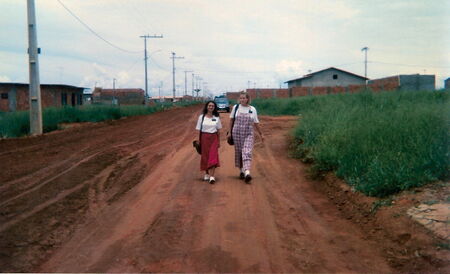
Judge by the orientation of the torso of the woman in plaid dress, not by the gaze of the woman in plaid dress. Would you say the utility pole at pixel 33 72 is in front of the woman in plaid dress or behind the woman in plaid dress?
behind

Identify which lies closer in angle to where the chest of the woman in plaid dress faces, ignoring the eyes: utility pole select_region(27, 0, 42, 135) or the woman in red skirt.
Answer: the woman in red skirt

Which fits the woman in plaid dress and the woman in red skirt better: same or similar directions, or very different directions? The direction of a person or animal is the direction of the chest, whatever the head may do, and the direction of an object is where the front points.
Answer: same or similar directions

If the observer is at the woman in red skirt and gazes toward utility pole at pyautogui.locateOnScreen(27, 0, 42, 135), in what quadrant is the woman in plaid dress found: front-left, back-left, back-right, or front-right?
back-right

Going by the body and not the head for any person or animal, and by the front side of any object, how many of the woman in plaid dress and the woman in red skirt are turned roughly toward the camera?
2

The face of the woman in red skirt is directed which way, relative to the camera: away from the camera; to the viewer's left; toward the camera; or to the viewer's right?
toward the camera

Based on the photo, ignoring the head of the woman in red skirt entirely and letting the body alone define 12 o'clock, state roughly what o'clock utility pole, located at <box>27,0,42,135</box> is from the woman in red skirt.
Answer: The utility pole is roughly at 5 o'clock from the woman in red skirt.

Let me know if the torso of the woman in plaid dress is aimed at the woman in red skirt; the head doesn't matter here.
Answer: no

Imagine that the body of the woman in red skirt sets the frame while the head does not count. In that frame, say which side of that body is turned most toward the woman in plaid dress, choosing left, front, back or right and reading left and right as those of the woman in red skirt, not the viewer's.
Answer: left

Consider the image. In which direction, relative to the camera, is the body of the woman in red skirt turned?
toward the camera
